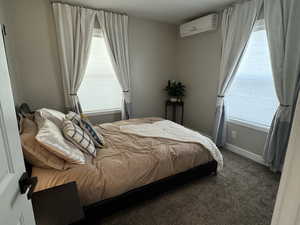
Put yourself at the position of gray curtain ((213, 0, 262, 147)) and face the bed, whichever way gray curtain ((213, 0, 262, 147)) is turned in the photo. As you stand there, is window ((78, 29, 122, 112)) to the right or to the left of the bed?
right

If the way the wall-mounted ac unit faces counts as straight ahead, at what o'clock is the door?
The door is roughly at 11 o'clock from the wall-mounted ac unit.

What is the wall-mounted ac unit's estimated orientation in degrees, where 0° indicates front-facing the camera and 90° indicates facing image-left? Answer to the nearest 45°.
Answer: approximately 45°

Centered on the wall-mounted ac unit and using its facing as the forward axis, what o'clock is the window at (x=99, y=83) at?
The window is roughly at 1 o'clock from the wall-mounted ac unit.

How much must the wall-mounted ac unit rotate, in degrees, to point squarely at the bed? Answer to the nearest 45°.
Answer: approximately 45° to its left

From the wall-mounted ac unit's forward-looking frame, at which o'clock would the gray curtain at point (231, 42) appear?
The gray curtain is roughly at 9 o'clock from the wall-mounted ac unit.
